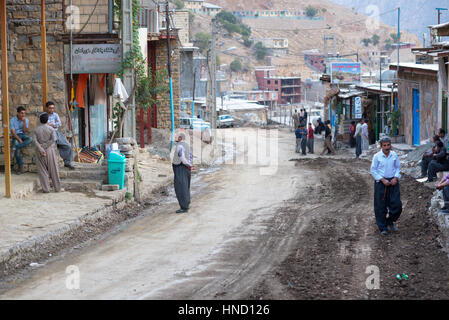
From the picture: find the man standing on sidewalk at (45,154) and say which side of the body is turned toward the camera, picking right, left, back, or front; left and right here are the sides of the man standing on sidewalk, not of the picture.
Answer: back

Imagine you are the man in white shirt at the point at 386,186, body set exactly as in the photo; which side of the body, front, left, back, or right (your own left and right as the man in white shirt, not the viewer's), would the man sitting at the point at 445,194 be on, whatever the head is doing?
left

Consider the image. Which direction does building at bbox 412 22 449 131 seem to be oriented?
to the viewer's left

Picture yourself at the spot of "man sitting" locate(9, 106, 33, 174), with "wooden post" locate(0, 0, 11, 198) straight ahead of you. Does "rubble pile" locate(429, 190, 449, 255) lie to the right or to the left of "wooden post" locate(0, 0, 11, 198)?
left

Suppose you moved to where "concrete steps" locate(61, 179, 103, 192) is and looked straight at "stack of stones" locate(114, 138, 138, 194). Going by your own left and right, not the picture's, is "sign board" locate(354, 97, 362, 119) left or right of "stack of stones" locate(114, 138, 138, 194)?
left

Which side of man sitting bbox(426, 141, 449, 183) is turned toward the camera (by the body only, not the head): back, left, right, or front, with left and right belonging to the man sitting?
left

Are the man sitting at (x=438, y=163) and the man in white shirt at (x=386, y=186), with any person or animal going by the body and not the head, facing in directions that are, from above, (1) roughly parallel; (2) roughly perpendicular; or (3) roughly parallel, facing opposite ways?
roughly perpendicular

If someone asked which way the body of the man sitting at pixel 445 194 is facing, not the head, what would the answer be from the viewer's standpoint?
to the viewer's left
